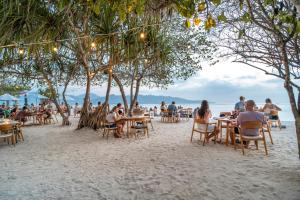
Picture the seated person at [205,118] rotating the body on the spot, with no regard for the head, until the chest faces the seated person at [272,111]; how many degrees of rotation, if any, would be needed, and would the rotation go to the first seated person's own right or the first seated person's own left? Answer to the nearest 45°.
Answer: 0° — they already face them

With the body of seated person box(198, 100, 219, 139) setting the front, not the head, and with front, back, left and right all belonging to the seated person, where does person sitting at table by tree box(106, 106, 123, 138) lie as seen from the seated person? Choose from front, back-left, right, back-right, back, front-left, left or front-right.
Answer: back-left

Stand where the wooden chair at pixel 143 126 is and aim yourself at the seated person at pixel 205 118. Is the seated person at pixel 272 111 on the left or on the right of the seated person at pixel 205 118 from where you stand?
left

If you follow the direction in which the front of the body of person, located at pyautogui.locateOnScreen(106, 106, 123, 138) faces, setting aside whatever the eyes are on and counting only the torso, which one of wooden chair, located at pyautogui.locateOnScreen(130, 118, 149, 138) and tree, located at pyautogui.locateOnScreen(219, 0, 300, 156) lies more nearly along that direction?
the wooden chair

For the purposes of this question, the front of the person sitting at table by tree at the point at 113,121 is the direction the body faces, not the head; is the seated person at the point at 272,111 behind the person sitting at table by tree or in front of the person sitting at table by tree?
in front

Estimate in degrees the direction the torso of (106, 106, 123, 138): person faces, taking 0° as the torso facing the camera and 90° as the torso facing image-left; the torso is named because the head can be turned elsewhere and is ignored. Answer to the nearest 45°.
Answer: approximately 270°

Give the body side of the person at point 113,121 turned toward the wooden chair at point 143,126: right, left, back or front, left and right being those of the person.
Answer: front

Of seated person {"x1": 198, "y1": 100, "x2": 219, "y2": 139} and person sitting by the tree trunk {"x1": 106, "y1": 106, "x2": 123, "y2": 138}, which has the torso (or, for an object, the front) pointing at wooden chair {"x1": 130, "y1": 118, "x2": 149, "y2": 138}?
the person sitting by the tree trunk

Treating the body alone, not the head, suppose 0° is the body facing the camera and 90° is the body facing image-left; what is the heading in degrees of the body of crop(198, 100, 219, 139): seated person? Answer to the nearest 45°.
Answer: approximately 225°

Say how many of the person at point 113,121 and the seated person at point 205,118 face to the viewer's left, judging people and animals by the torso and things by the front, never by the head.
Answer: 0
